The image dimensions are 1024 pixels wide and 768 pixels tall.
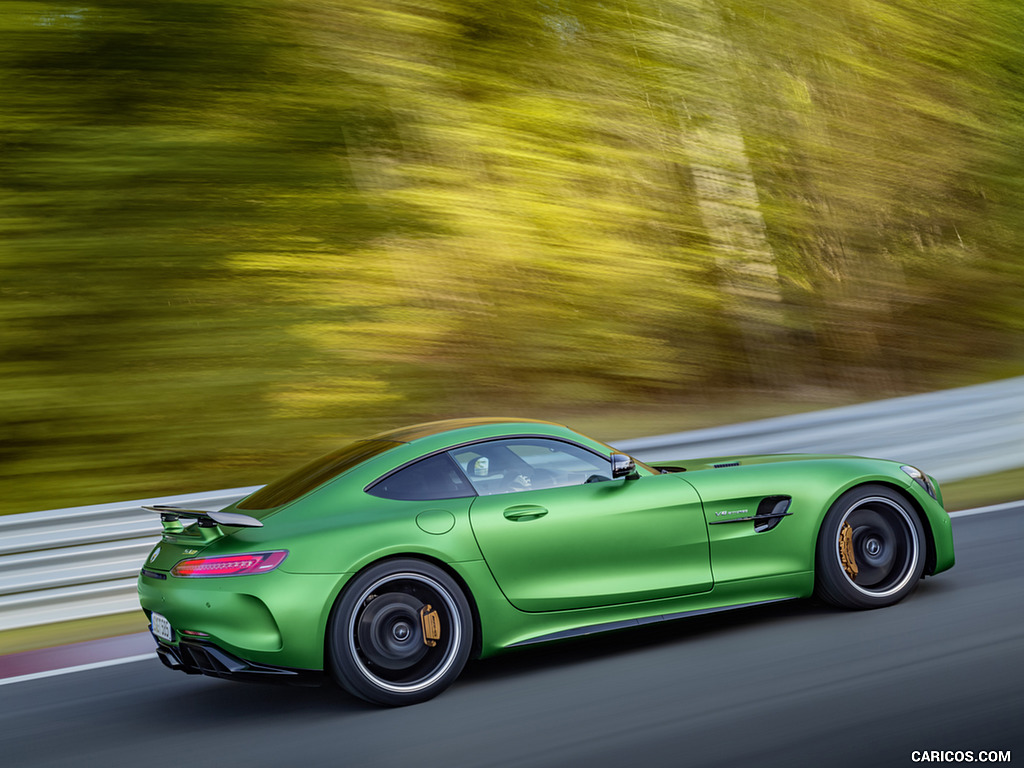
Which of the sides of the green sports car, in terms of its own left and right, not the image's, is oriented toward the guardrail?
left

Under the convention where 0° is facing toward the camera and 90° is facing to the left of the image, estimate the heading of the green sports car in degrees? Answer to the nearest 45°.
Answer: approximately 270°
